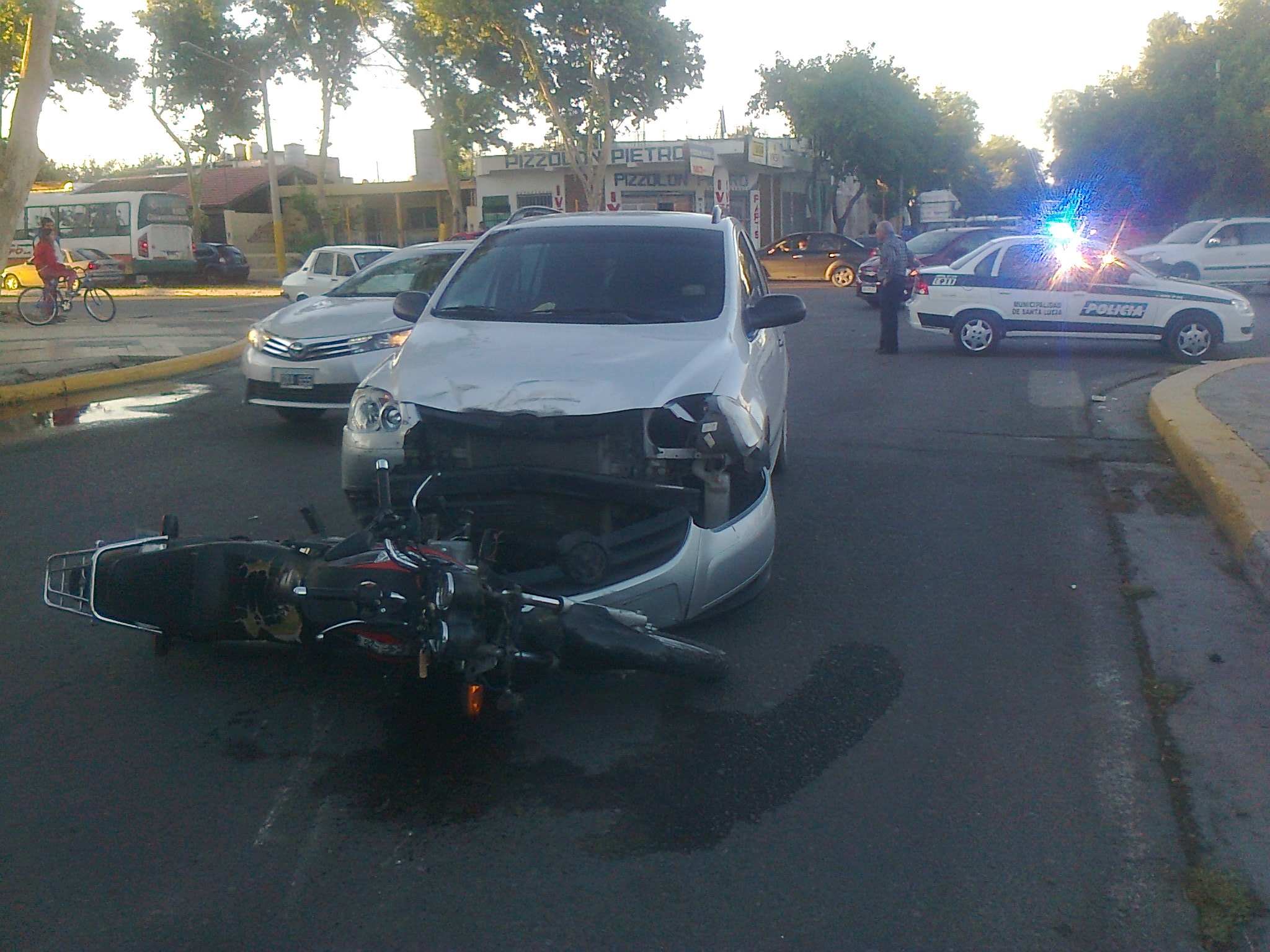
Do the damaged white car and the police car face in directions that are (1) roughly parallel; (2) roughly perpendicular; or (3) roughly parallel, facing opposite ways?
roughly perpendicular

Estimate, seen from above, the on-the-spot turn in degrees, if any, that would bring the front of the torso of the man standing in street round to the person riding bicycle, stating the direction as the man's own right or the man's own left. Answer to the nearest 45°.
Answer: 0° — they already face them

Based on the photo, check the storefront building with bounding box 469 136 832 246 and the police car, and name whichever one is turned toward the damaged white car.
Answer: the storefront building

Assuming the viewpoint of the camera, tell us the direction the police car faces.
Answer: facing to the right of the viewer

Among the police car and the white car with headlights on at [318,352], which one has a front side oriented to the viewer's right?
the police car

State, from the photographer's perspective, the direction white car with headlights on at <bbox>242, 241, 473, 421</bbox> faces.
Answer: facing the viewer and to the left of the viewer

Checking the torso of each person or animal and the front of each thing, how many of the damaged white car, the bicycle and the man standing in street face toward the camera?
1

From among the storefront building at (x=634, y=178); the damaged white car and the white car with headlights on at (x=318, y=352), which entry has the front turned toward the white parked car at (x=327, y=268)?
the storefront building

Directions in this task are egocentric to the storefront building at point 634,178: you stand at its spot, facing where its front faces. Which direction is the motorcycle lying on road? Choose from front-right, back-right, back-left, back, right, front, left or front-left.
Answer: front

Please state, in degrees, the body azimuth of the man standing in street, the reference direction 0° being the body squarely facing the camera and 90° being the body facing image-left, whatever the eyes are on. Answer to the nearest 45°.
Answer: approximately 90°

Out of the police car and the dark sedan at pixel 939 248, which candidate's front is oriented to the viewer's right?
the police car

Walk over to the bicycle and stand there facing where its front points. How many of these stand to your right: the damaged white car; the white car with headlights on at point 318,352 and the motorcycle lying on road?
3

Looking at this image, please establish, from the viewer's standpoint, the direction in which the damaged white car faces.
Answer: facing the viewer

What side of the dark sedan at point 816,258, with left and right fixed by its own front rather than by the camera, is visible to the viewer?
left

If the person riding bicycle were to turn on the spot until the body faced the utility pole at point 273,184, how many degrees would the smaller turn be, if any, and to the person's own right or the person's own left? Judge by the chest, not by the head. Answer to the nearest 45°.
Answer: approximately 90° to the person's own left
